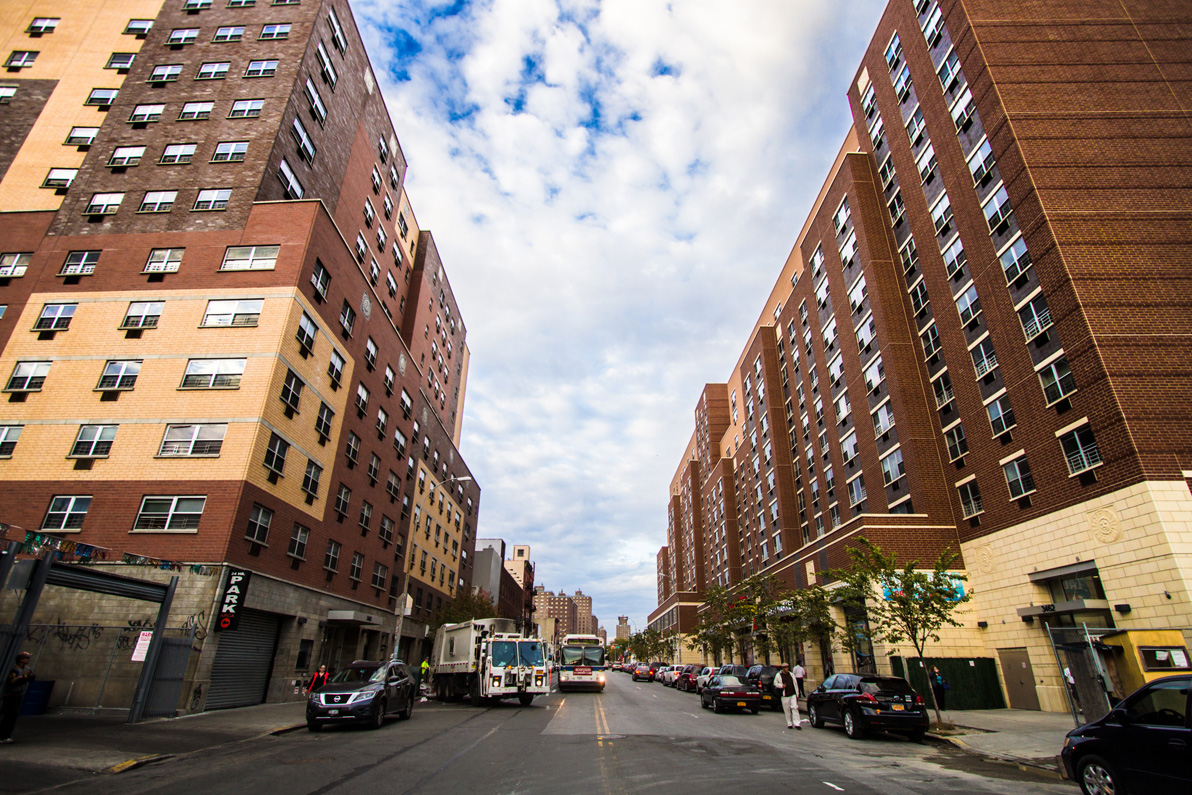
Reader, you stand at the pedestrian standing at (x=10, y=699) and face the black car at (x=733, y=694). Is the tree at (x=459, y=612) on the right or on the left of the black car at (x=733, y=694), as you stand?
left

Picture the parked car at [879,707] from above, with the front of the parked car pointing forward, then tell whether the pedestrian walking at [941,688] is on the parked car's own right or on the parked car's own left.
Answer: on the parked car's own right

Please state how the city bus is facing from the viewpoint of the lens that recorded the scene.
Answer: facing the viewer

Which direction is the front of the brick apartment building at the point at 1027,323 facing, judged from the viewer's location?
facing the viewer and to the left of the viewer

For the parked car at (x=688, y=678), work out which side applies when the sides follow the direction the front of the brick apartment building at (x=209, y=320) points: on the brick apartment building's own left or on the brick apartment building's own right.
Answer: on the brick apartment building's own left

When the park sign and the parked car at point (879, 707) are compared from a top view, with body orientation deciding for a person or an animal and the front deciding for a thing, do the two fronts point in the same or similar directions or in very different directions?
very different directions

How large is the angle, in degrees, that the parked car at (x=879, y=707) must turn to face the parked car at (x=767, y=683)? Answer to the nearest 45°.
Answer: approximately 45° to its right

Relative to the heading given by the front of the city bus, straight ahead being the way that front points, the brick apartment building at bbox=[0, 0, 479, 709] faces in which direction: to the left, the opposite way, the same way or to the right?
to the left

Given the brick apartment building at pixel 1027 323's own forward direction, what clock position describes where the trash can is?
The trash can is roughly at 12 o'clock from the brick apartment building.

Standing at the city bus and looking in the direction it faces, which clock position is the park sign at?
The park sign is roughly at 1 o'clock from the city bus.

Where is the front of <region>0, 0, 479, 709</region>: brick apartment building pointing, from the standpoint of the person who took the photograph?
facing the viewer and to the right of the viewer

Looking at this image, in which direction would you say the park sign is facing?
toward the camera

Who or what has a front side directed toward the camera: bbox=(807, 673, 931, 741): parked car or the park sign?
the park sign

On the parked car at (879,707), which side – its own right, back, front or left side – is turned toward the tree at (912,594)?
right

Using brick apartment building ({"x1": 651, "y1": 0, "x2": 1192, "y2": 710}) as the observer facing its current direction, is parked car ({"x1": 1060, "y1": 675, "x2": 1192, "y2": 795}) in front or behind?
in front

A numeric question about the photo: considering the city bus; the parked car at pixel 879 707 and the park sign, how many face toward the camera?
2

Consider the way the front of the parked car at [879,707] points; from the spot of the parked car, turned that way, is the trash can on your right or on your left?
on your left

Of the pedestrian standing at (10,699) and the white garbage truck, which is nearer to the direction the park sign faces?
the pedestrian standing

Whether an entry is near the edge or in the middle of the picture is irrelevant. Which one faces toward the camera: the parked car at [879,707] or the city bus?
the city bus

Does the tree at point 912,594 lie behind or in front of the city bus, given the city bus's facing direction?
in front

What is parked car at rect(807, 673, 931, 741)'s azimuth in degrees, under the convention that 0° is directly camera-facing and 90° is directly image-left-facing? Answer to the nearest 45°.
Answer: approximately 135°
